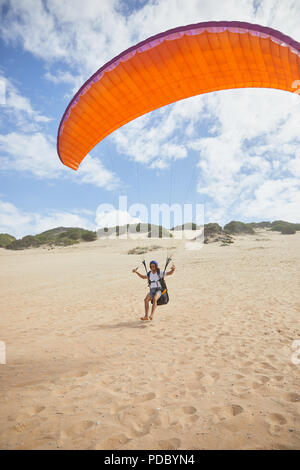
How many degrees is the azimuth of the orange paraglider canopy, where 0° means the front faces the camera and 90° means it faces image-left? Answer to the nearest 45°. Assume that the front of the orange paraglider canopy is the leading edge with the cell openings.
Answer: approximately 45°
